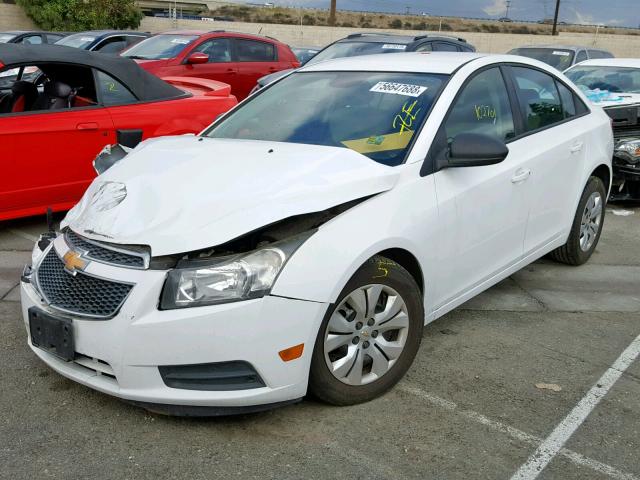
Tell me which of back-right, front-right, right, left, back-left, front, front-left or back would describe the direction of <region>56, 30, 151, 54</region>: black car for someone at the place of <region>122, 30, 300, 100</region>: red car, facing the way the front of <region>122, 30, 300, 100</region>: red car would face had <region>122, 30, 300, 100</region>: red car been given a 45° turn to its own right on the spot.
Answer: front-right

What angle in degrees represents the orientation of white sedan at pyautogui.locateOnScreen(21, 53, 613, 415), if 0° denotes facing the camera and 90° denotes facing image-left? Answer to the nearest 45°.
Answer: approximately 45°

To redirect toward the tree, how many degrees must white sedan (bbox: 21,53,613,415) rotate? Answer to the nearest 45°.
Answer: approximately 135° to its right

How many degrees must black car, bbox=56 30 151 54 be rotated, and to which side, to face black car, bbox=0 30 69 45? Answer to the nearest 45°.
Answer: approximately 90° to its right

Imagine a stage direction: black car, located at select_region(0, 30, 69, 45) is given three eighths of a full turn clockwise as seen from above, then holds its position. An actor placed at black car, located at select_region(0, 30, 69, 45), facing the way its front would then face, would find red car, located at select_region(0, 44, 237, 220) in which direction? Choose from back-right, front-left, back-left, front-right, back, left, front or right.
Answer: back

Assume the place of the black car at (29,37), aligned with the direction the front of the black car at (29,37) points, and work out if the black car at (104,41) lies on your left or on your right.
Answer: on your left

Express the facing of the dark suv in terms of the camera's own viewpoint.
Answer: facing the viewer and to the left of the viewer

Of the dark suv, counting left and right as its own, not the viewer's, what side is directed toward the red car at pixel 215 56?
right

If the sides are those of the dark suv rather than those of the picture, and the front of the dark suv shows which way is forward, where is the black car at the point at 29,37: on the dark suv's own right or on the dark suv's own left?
on the dark suv's own right

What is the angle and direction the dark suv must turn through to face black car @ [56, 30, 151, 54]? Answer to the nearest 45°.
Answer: approximately 90° to its right

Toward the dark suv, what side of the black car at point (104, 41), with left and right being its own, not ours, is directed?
left

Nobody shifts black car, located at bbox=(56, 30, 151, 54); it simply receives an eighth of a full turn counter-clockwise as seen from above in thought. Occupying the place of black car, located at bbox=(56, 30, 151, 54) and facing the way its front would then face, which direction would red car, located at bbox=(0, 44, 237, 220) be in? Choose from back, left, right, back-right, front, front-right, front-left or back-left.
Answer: front

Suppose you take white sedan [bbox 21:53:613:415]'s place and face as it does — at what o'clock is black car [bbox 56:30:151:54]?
The black car is roughly at 4 o'clock from the white sedan.

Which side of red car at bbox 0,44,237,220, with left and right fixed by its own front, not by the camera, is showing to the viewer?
left
